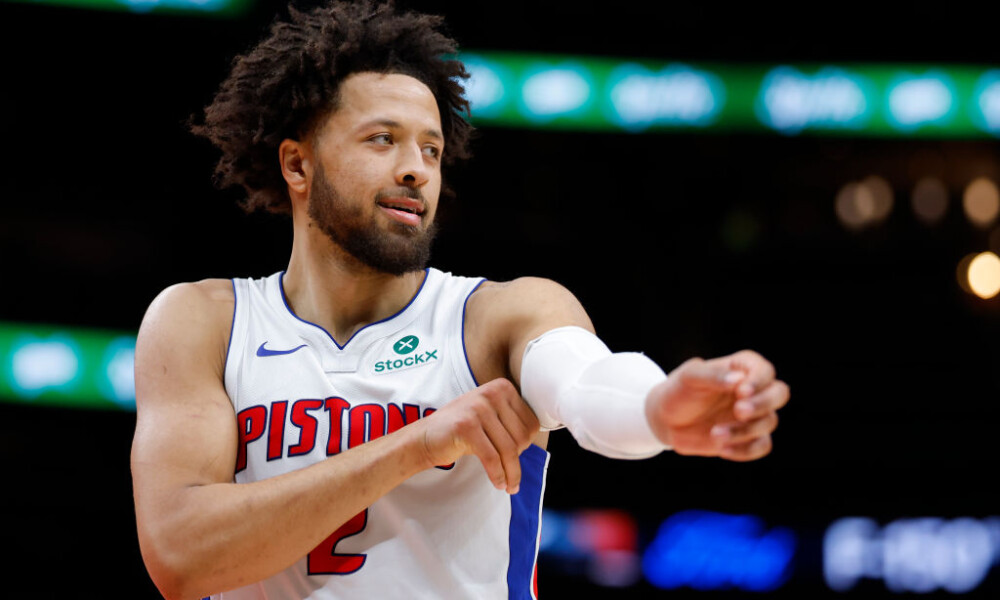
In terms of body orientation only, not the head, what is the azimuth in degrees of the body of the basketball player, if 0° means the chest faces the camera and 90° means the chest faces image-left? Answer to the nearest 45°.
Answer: approximately 0°
